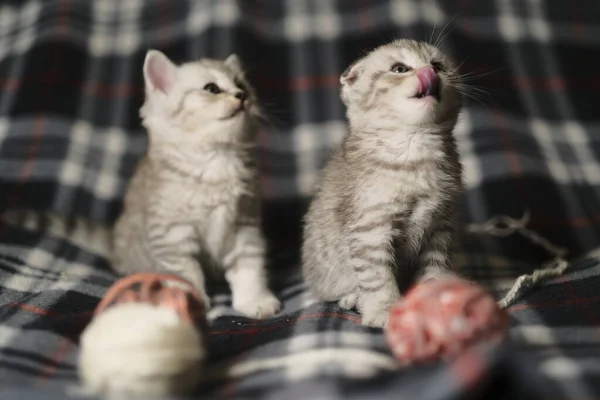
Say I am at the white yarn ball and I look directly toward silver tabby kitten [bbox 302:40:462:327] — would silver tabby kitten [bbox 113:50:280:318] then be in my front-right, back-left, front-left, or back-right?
front-left

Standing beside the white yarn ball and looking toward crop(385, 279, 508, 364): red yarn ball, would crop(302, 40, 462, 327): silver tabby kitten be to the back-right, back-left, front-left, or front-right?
front-left

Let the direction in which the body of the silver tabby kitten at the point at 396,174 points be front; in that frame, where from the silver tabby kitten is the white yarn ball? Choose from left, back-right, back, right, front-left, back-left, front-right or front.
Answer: right

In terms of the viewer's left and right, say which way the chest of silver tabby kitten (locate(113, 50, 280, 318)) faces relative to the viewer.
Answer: facing the viewer and to the right of the viewer

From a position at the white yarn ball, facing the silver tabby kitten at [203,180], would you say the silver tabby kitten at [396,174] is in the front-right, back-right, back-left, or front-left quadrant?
front-right

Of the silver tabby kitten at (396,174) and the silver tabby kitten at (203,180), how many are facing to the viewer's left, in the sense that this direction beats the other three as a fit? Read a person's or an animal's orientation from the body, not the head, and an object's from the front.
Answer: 0

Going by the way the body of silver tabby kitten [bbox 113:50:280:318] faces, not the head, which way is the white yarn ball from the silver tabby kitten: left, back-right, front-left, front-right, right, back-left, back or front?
front-right

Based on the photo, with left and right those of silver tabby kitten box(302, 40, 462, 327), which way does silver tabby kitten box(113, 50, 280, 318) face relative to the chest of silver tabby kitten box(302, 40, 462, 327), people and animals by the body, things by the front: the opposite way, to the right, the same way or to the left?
the same way
